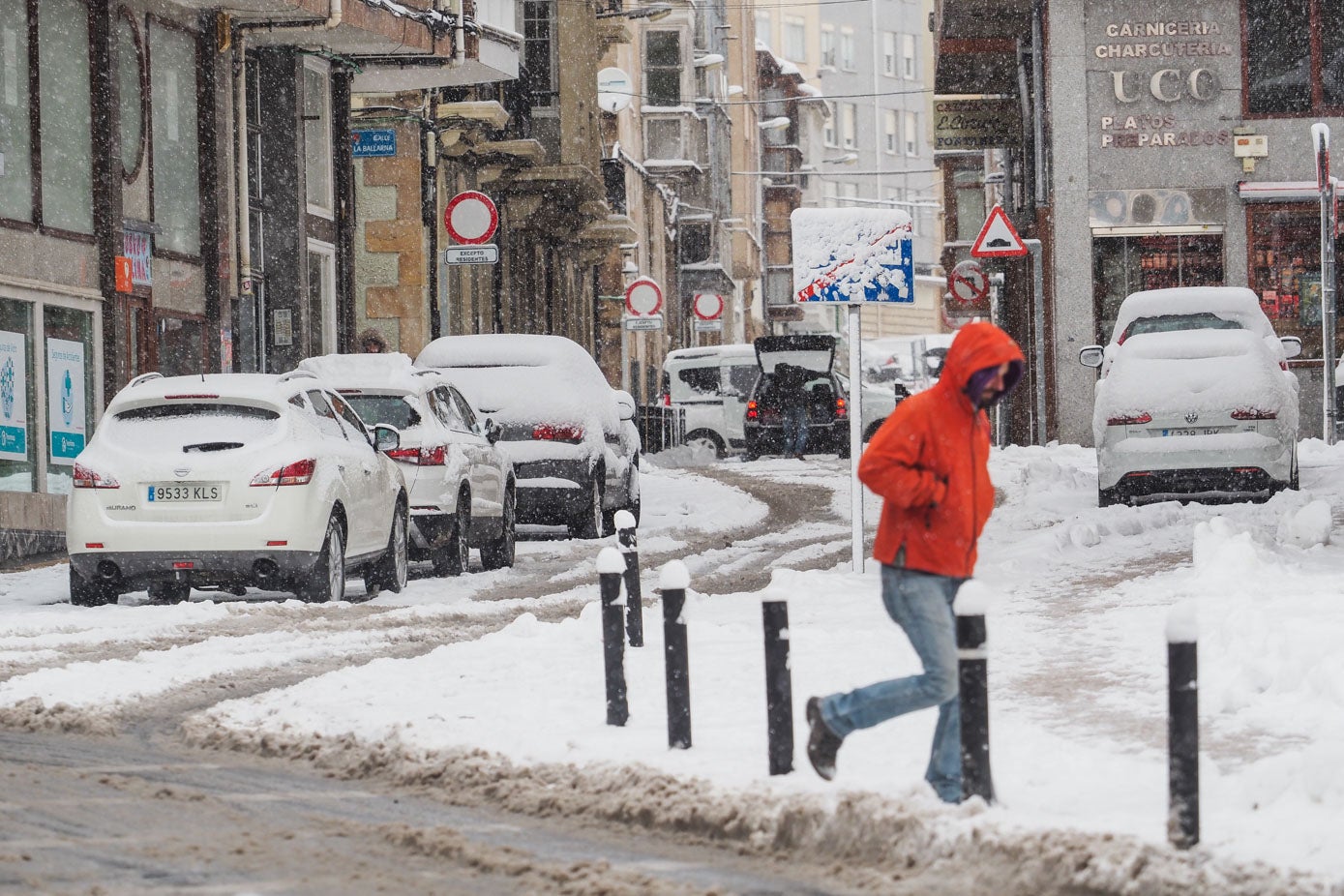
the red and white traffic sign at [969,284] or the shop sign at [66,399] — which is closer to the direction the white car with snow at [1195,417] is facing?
the red and white traffic sign

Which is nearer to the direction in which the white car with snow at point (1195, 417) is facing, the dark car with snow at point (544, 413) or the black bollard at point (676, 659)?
the dark car with snow

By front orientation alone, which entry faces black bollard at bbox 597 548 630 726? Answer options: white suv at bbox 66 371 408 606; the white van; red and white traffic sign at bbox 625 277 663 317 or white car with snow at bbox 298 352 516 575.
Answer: the red and white traffic sign

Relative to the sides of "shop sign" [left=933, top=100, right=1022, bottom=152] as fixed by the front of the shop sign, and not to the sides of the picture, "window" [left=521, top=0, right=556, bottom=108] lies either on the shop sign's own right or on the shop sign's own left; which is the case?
on the shop sign's own right

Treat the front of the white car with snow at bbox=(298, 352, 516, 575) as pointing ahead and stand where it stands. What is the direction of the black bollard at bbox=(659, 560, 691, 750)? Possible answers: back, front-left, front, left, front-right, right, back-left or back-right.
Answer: back-right

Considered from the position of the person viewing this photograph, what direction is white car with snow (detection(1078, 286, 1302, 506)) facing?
facing away from the viewer

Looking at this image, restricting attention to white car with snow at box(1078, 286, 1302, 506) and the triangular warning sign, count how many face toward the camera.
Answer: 1

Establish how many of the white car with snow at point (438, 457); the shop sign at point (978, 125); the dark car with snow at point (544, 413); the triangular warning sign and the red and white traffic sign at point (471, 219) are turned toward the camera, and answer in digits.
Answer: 3

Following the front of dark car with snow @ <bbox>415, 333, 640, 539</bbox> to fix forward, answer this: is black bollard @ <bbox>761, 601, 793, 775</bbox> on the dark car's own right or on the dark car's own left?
on the dark car's own right

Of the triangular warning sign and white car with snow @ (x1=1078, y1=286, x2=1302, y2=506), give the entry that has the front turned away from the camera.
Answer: the white car with snow

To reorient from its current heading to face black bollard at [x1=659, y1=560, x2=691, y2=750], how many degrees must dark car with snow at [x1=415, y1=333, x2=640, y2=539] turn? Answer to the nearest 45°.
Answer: approximately 135° to its right
